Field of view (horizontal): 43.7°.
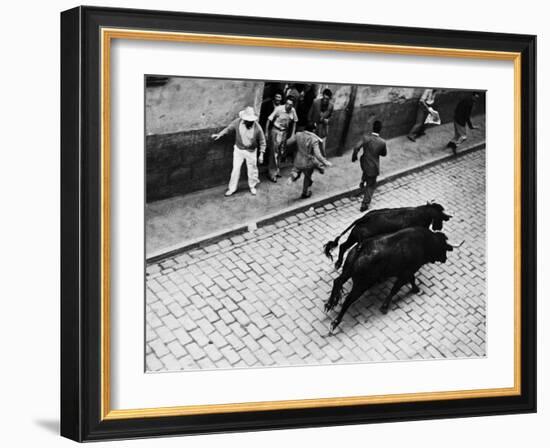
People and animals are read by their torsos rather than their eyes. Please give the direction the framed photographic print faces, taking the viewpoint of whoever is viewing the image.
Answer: facing the viewer and to the right of the viewer
